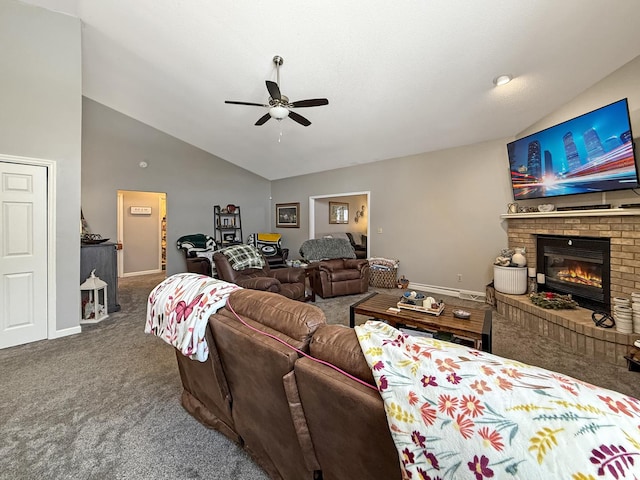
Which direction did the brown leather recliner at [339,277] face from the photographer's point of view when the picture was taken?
facing the viewer and to the right of the viewer

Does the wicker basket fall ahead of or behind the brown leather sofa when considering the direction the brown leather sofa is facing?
ahead

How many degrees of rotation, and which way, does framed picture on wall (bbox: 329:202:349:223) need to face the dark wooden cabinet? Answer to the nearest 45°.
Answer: approximately 45° to its right

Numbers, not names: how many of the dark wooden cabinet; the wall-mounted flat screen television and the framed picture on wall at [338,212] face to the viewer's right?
1

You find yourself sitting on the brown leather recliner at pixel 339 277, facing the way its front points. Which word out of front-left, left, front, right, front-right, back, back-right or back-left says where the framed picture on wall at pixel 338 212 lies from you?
back-left

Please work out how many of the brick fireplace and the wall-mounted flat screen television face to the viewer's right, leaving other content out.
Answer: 0

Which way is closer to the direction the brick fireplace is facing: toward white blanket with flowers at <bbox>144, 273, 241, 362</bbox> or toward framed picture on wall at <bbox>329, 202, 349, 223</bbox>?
the white blanket with flowers

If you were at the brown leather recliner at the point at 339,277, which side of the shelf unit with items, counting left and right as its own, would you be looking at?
front
